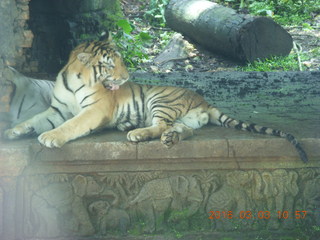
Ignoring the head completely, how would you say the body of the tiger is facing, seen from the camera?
to the viewer's left

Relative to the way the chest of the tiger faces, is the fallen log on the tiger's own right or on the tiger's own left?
on the tiger's own right
